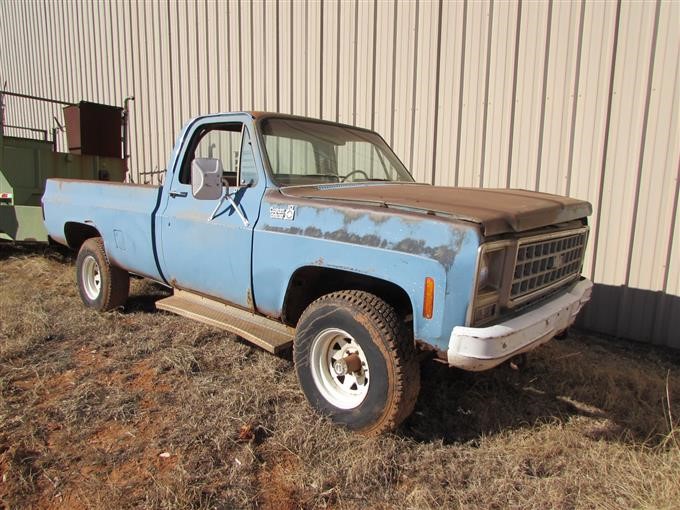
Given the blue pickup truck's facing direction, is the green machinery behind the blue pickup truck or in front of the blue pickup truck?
behind

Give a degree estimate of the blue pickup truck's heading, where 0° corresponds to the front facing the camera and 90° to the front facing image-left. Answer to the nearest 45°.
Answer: approximately 315°
